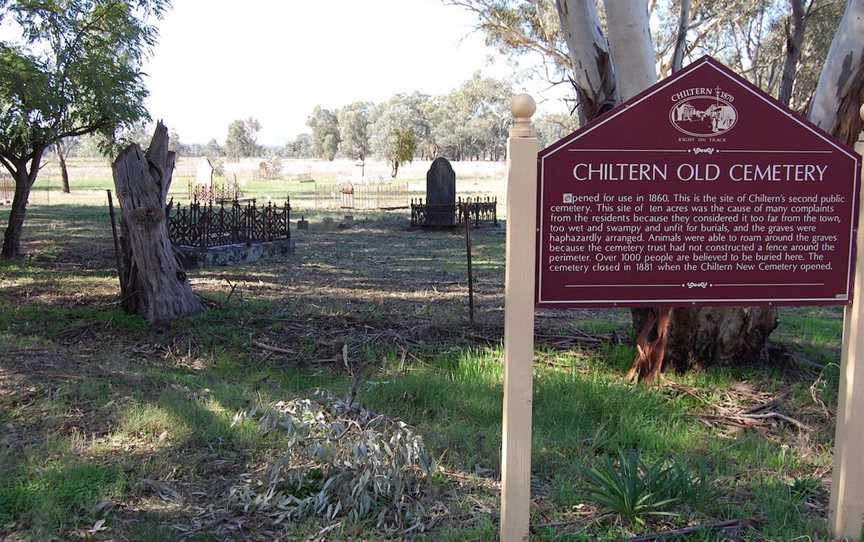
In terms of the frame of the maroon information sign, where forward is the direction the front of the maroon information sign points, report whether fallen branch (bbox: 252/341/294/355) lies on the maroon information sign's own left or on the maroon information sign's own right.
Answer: on the maroon information sign's own right

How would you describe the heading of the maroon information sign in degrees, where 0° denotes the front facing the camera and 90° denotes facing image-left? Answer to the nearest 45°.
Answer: approximately 0°

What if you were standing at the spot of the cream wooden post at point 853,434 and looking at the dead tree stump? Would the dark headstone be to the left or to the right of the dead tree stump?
right

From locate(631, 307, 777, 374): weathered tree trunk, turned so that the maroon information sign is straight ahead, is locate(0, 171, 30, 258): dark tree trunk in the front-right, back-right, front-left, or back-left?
back-right

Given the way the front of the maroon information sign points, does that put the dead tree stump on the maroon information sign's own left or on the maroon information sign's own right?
on the maroon information sign's own right

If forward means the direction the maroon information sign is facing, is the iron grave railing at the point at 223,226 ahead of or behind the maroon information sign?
behind

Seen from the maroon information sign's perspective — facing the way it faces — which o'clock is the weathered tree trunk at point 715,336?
The weathered tree trunk is roughly at 6 o'clock from the maroon information sign.

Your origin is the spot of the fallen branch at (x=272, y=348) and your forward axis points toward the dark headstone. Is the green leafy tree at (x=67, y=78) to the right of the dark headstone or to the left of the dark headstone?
left

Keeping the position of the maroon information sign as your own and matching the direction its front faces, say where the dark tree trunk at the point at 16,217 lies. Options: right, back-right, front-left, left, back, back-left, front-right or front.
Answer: back-right

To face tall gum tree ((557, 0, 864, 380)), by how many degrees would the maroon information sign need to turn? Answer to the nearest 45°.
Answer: approximately 180°

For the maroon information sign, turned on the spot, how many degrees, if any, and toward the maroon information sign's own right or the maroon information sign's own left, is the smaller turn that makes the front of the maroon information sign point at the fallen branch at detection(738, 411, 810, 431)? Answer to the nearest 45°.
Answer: approximately 180°
